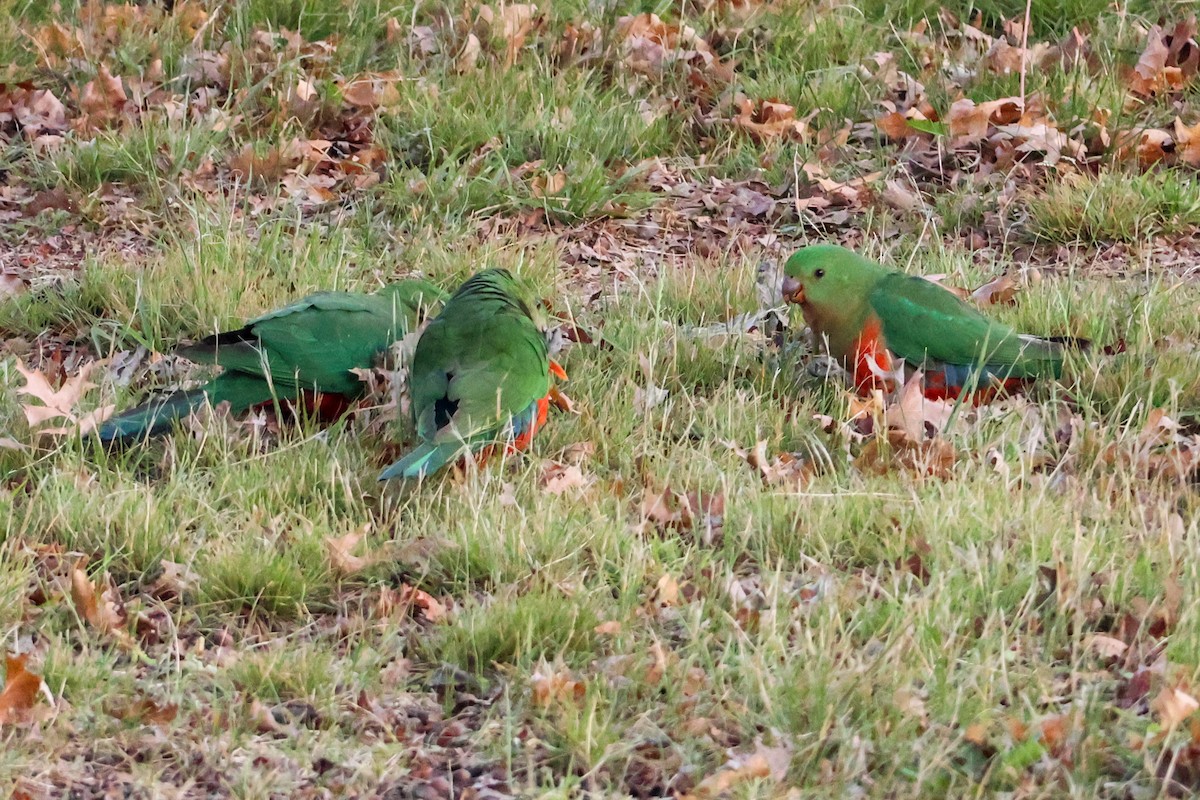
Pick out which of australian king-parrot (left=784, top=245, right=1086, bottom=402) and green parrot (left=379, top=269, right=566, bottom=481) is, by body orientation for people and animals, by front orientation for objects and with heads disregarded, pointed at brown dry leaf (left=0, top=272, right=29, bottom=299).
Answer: the australian king-parrot

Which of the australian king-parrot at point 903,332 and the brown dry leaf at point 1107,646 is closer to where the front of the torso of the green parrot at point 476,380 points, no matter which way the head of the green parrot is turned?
the australian king-parrot

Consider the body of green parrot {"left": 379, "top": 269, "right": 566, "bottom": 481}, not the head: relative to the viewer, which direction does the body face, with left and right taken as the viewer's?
facing away from the viewer and to the right of the viewer

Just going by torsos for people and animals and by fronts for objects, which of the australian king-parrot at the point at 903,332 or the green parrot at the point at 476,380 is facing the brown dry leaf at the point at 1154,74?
the green parrot

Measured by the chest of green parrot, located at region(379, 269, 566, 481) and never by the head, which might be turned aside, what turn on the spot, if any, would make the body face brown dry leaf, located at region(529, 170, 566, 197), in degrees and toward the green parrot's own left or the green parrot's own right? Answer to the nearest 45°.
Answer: approximately 45° to the green parrot's own left

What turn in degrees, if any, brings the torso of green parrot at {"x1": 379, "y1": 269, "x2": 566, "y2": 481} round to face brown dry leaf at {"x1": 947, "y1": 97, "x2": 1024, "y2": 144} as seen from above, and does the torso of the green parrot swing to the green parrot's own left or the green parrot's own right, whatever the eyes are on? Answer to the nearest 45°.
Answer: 0° — it already faces it

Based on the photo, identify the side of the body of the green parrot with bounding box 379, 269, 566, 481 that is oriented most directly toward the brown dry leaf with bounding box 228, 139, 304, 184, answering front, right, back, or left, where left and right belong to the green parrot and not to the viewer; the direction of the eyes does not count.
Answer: left

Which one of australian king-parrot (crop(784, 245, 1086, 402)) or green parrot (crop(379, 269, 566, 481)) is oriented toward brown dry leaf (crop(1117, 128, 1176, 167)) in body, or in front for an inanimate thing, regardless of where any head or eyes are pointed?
the green parrot

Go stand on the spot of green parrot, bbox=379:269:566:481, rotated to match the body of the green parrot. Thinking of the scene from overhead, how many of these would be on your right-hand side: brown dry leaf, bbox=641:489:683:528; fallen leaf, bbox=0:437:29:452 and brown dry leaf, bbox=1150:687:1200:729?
2

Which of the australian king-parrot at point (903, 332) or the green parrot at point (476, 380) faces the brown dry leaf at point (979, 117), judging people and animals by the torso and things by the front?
the green parrot

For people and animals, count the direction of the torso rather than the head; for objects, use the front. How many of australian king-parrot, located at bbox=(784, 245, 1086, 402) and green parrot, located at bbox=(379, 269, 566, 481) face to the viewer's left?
1

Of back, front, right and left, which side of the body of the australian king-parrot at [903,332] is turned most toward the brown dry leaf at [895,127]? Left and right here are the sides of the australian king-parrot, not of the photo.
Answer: right

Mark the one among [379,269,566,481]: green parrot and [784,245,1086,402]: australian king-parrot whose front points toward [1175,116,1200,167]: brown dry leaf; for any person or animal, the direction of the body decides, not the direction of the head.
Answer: the green parrot

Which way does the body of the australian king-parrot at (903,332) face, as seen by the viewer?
to the viewer's left

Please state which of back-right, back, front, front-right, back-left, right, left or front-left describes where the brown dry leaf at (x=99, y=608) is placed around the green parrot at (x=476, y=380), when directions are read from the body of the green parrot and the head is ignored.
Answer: back
